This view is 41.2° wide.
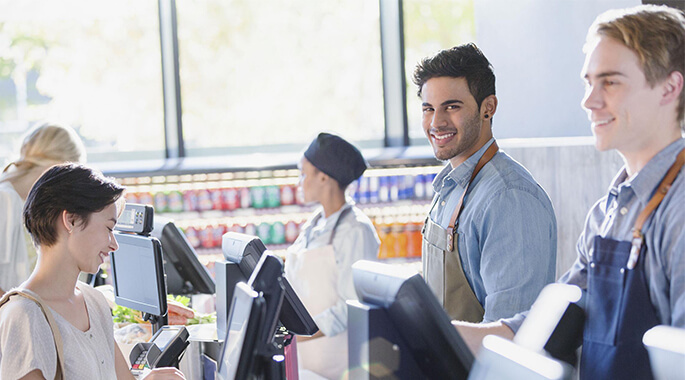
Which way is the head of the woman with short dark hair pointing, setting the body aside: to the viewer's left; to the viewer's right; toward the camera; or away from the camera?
to the viewer's right

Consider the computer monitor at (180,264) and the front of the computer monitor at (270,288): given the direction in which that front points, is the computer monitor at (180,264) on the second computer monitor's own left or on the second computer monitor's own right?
on the second computer monitor's own right

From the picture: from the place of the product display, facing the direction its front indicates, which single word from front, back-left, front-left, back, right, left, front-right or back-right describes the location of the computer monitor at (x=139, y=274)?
front

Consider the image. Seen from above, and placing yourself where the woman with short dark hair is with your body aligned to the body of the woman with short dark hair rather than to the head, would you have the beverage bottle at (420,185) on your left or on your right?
on your left

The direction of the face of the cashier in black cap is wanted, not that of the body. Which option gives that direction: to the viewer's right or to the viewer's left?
to the viewer's left

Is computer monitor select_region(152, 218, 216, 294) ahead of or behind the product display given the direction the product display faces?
ahead

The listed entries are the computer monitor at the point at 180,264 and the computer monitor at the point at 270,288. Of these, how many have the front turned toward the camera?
0

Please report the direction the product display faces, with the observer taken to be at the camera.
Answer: facing the viewer

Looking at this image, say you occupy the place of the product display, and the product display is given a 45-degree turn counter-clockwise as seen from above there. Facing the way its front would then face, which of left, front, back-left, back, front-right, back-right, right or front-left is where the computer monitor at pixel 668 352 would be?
front-right

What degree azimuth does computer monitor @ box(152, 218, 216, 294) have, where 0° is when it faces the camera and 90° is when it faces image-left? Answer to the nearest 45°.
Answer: approximately 270°
